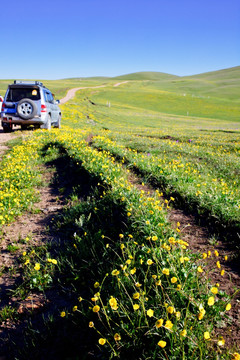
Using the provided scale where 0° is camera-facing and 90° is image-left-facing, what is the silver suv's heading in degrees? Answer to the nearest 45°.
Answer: approximately 225°
